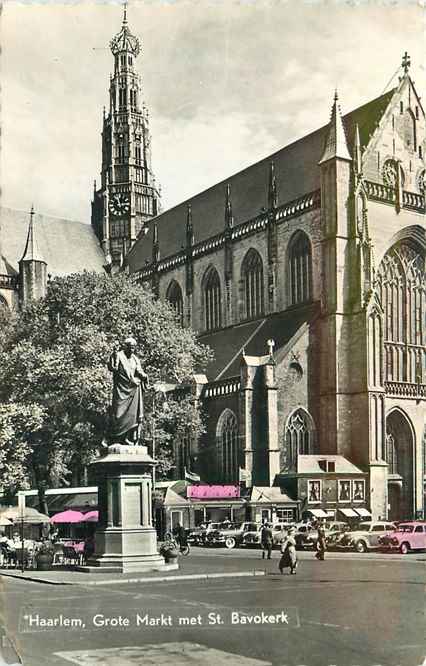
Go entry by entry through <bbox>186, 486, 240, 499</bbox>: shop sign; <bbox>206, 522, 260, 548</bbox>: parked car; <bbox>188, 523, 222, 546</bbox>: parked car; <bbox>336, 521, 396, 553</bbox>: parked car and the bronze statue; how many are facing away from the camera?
0

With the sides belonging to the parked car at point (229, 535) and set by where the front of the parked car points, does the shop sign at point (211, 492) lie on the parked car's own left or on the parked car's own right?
on the parked car's own right

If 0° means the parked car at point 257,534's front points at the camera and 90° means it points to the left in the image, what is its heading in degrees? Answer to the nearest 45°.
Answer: approximately 45°

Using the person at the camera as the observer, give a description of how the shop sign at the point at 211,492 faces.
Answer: facing the viewer

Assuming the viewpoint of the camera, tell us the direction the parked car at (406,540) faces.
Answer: facing the viewer and to the left of the viewer

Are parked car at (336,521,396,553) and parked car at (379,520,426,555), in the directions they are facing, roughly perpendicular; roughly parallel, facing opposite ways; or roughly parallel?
roughly parallel

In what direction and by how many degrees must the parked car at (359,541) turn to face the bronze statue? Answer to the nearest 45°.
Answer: approximately 45° to its left

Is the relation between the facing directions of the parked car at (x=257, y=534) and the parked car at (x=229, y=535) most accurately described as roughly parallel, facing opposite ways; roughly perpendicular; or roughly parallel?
roughly parallel

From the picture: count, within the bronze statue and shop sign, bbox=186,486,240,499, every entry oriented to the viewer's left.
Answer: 0

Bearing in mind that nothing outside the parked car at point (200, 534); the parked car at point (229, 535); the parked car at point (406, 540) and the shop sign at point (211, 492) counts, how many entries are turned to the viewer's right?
0
